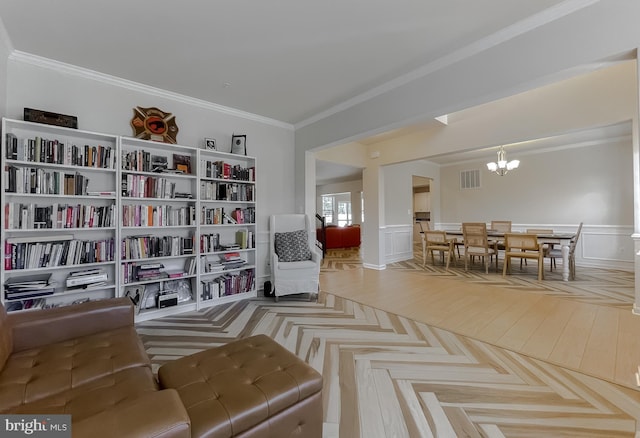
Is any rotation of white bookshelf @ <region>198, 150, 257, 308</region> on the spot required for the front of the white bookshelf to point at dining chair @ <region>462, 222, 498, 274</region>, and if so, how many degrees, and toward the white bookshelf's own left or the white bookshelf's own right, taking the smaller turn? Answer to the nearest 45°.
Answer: approximately 45° to the white bookshelf's own left

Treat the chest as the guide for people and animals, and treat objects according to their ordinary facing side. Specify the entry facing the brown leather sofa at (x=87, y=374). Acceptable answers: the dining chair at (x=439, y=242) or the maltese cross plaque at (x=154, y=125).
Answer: the maltese cross plaque

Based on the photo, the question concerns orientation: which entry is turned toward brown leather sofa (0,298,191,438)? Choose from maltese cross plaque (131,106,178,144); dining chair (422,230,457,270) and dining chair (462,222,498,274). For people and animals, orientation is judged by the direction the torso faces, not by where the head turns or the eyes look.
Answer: the maltese cross plaque

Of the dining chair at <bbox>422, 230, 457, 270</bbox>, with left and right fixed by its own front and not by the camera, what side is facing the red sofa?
left

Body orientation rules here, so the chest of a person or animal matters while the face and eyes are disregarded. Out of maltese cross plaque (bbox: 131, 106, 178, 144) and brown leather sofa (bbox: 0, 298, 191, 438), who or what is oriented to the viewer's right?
the brown leather sofa

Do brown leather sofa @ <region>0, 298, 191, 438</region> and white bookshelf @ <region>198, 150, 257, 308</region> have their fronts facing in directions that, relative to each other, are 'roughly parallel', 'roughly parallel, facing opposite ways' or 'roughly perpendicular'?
roughly perpendicular

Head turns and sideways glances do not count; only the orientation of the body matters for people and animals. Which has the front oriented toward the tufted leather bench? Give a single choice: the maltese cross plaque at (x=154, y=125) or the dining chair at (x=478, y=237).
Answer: the maltese cross plaque

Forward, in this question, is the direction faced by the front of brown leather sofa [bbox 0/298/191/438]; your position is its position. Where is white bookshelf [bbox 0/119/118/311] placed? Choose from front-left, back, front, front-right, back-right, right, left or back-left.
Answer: left

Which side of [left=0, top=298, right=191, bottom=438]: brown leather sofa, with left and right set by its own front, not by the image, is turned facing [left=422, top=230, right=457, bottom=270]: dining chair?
front

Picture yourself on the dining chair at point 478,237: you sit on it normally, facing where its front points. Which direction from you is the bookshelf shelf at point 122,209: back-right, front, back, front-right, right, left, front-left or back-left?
back

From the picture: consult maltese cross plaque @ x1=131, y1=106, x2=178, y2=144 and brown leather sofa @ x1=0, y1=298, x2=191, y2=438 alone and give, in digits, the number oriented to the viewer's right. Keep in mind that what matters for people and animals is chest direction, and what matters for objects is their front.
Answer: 1

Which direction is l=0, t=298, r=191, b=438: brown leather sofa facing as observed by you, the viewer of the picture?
facing to the right of the viewer

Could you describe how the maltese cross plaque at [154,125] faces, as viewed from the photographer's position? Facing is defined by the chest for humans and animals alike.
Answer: facing the viewer

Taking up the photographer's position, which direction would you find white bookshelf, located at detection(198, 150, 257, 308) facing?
facing the viewer and to the right of the viewer

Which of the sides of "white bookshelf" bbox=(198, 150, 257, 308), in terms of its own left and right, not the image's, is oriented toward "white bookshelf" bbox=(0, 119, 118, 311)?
right

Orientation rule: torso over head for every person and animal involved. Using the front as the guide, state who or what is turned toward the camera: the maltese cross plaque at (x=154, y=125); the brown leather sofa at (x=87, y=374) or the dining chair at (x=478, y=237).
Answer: the maltese cross plaque

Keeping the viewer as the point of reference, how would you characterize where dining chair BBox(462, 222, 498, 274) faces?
facing away from the viewer and to the right of the viewer
